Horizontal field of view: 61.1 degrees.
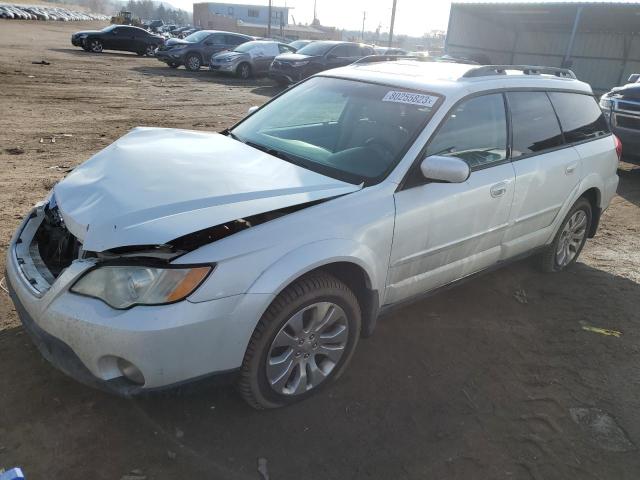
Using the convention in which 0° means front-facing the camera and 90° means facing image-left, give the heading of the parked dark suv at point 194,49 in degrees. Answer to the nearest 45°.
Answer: approximately 45°

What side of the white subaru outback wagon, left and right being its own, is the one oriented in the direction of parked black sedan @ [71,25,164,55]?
right

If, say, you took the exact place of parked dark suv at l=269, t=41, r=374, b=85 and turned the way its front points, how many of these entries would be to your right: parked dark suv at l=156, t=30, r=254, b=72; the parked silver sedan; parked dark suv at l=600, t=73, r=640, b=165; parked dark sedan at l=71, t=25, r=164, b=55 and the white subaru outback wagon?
3

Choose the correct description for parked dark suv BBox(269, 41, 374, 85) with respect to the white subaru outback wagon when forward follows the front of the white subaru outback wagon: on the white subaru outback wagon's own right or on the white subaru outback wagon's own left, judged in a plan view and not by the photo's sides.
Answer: on the white subaru outback wagon's own right

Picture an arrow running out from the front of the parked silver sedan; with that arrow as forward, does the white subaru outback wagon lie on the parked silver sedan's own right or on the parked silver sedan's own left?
on the parked silver sedan's own left

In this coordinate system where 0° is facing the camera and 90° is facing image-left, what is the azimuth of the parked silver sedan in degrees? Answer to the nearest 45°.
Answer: approximately 45°

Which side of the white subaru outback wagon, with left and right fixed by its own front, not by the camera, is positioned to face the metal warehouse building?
back

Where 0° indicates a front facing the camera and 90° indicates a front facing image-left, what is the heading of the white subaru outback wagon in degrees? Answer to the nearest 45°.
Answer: approximately 45°

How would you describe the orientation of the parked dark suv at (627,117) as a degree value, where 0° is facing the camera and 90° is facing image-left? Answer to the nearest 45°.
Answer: approximately 45°

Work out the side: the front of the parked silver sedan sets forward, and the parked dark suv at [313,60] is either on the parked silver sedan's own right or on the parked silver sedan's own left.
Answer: on the parked silver sedan's own left
